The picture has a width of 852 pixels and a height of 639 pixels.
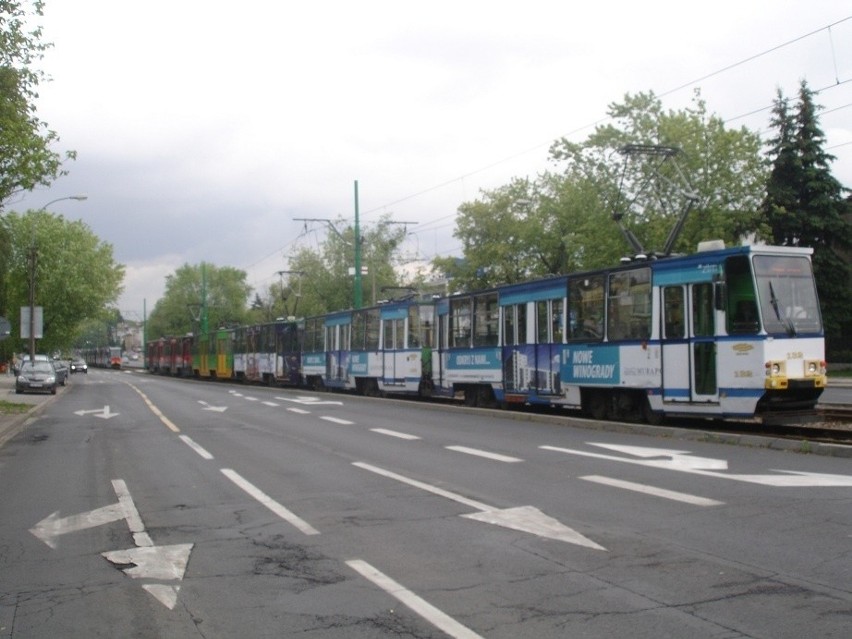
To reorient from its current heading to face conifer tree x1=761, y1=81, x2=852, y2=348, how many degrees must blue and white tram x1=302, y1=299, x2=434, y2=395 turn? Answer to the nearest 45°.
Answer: approximately 90° to its left

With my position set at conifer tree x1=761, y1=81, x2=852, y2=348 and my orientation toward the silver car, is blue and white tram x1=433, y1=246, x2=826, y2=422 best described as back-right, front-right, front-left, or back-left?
front-left

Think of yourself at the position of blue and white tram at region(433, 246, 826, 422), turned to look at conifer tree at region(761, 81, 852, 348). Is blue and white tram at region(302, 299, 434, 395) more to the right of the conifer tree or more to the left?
left

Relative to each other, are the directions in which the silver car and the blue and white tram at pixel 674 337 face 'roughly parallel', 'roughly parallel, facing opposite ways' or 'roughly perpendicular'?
roughly parallel

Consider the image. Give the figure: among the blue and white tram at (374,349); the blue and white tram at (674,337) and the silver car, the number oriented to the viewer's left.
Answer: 0

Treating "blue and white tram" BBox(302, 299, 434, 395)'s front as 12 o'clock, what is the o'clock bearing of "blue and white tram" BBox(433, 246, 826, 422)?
"blue and white tram" BBox(433, 246, 826, 422) is roughly at 1 o'clock from "blue and white tram" BBox(302, 299, 434, 395).

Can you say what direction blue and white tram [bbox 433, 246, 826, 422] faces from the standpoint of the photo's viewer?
facing the viewer and to the right of the viewer

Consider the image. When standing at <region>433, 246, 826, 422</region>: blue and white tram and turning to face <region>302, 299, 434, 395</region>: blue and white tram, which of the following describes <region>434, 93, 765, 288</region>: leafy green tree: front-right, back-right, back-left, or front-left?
front-right

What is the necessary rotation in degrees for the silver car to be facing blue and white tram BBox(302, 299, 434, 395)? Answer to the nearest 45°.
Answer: approximately 45° to its left

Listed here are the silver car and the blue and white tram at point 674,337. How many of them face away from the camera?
0

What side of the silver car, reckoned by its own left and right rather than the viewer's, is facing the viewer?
front

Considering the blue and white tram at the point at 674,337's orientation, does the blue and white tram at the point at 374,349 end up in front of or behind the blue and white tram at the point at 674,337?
behind

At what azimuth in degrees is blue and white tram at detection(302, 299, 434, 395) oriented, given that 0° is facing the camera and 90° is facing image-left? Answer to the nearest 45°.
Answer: approximately 315°

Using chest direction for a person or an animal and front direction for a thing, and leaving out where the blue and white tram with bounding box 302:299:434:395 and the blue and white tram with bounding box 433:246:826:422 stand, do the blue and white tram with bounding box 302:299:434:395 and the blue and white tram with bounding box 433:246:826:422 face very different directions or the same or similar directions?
same or similar directions

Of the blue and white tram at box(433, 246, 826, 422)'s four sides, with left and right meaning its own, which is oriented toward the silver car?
back

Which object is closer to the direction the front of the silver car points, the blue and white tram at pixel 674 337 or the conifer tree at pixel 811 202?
the blue and white tram

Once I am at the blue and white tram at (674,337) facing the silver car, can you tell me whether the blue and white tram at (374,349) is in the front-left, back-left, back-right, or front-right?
front-right

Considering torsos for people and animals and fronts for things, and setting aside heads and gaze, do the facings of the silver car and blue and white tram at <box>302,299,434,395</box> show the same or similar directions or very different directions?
same or similar directions

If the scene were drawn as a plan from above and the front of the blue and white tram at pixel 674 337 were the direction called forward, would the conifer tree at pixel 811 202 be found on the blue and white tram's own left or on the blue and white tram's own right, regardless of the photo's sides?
on the blue and white tram's own left
